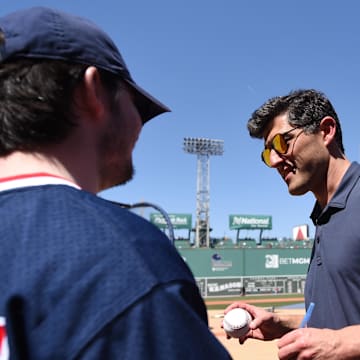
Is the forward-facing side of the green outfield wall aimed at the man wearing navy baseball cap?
yes

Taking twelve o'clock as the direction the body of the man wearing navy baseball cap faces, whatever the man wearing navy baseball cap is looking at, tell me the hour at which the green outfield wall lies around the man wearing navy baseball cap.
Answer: The green outfield wall is roughly at 11 o'clock from the man wearing navy baseball cap.

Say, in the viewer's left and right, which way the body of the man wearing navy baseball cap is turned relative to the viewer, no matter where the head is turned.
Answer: facing away from the viewer and to the right of the viewer

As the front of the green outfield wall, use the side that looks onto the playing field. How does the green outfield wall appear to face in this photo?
toward the camera

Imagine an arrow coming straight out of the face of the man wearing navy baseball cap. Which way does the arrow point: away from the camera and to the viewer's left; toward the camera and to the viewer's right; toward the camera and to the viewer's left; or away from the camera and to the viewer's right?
away from the camera and to the viewer's right

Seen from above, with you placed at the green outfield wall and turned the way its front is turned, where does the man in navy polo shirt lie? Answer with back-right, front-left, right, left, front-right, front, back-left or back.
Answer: front

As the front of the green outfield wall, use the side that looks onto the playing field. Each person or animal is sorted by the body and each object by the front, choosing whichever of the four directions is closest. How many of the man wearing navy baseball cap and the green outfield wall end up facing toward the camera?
1
